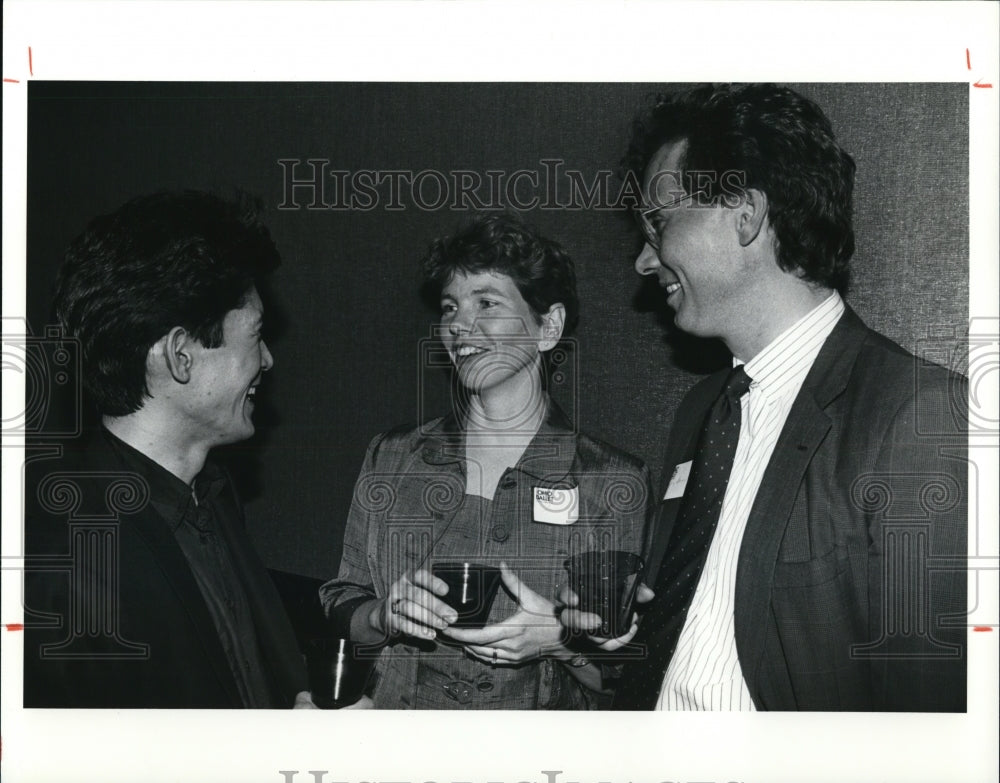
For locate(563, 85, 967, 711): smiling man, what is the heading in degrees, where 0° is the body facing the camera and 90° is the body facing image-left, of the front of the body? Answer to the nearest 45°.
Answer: approximately 45°

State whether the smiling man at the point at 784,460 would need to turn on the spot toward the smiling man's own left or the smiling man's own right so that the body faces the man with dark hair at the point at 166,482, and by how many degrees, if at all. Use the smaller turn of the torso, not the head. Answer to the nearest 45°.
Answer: approximately 45° to the smiling man's own right

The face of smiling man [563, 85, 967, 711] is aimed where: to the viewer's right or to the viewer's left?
to the viewer's left

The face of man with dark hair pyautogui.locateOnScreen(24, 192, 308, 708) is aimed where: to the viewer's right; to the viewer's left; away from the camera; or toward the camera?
to the viewer's right
